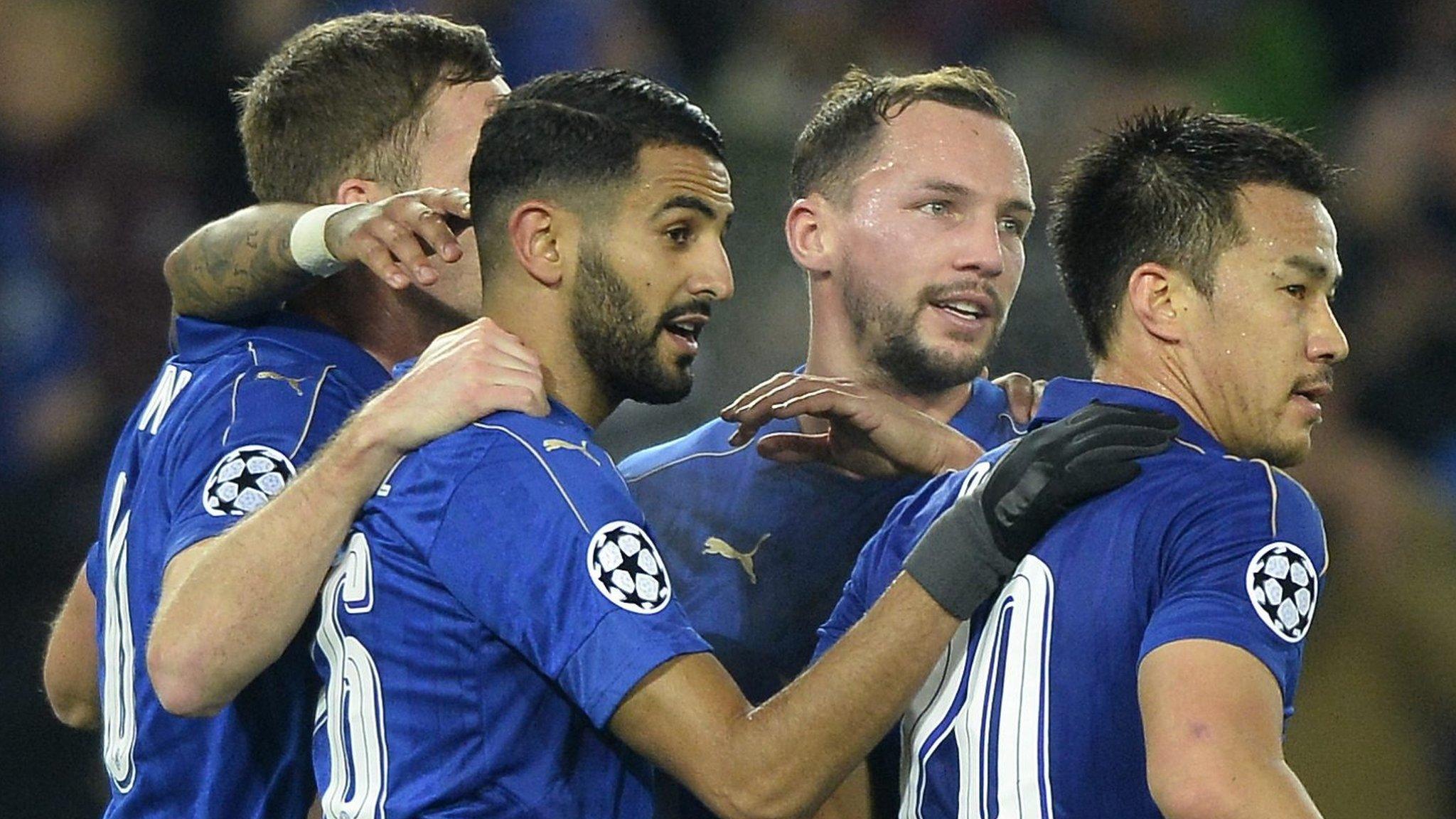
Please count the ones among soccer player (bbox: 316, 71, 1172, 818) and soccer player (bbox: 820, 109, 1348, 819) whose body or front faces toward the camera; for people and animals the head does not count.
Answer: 0

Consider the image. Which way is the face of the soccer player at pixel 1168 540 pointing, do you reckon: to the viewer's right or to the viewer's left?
to the viewer's right

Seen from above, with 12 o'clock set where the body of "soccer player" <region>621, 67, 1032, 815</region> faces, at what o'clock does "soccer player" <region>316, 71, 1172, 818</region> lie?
"soccer player" <region>316, 71, 1172, 818</region> is roughly at 2 o'clock from "soccer player" <region>621, 67, 1032, 815</region>.

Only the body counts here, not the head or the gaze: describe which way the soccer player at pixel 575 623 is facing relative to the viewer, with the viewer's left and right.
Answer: facing to the right of the viewer

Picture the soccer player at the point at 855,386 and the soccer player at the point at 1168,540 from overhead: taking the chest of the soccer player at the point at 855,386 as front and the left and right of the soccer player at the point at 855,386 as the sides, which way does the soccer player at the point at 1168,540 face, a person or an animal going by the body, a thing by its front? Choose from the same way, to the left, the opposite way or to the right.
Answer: to the left

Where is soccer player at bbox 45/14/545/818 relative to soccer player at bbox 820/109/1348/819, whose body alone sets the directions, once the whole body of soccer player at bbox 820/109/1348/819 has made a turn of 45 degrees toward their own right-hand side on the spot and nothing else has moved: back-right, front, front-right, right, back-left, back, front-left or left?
back

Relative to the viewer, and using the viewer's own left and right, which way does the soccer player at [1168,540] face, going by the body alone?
facing away from the viewer and to the right of the viewer

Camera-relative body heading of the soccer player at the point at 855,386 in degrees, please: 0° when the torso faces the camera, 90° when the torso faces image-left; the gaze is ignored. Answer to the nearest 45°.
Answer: approximately 315°

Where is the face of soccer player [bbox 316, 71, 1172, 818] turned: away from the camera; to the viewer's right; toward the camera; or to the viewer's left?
to the viewer's right

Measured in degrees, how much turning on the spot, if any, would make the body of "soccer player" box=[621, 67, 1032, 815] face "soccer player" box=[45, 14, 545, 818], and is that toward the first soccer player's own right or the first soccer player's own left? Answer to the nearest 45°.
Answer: approximately 90° to the first soccer player's own right
